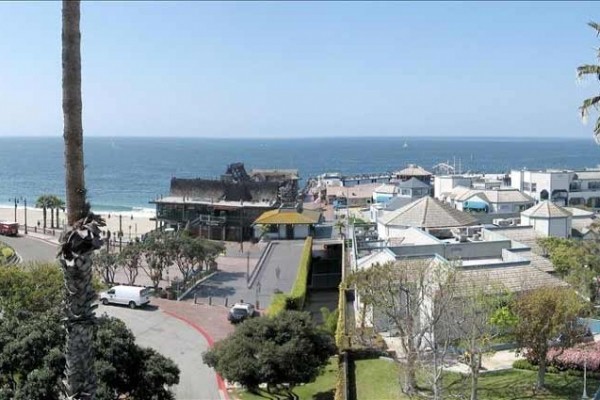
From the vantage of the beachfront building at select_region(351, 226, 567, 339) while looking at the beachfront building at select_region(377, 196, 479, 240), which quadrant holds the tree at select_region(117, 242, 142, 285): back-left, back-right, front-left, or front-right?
front-left

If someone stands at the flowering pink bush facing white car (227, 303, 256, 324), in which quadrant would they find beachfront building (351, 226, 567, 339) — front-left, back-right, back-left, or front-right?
front-right

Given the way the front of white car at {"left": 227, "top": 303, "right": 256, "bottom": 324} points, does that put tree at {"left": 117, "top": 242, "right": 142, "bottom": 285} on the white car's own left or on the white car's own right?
on the white car's own right

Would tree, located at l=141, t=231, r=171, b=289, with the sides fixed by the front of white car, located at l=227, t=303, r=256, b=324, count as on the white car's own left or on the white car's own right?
on the white car's own right

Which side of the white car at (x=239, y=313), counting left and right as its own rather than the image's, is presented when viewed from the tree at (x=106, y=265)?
right

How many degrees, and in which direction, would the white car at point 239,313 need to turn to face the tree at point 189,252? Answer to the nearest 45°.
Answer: approximately 135° to its right

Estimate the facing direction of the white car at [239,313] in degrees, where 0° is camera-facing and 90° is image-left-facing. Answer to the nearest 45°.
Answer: approximately 45°

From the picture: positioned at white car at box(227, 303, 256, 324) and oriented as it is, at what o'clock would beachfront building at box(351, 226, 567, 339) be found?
The beachfront building is roughly at 8 o'clock from the white car.

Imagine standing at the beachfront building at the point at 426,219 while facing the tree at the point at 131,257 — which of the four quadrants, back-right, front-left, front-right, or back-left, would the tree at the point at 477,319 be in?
front-left

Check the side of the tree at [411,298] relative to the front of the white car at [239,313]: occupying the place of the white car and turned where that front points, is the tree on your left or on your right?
on your left
